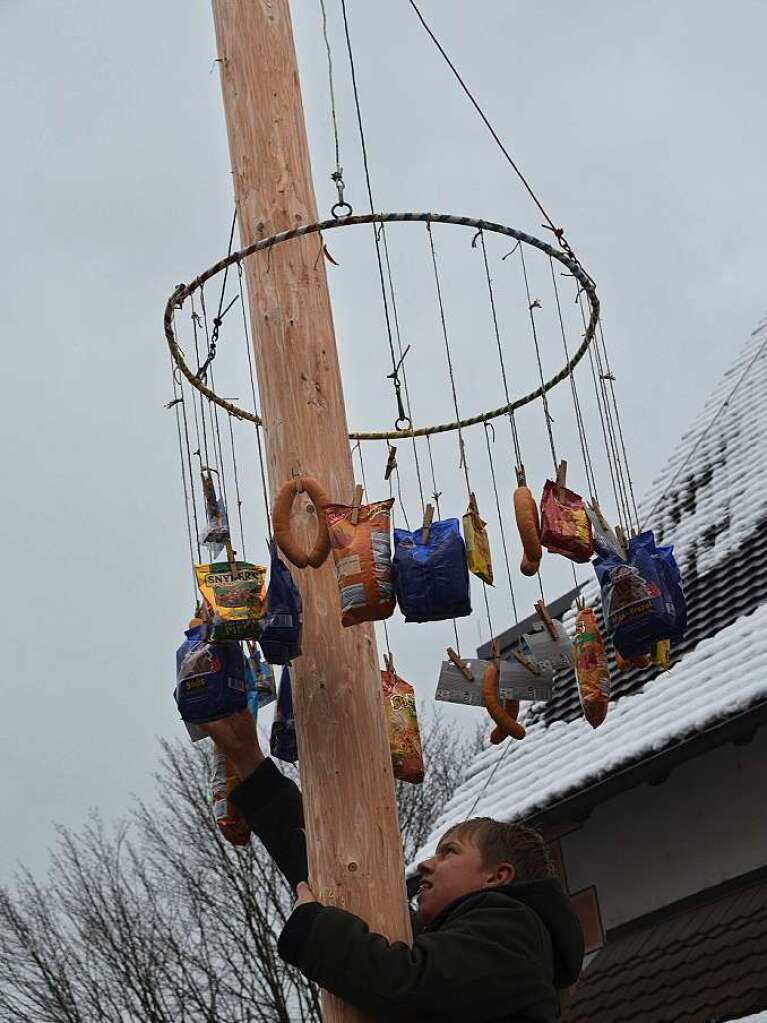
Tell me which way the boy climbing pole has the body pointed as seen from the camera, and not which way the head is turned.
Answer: to the viewer's left

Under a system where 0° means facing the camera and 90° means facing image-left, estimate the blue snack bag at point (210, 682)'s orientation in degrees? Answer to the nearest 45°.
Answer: approximately 45°

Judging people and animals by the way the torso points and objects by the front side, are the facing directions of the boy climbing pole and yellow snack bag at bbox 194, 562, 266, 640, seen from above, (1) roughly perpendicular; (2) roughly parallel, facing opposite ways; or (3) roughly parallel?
roughly perpendicular

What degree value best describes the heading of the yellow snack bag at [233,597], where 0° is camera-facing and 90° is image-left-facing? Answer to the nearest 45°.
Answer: approximately 0°
